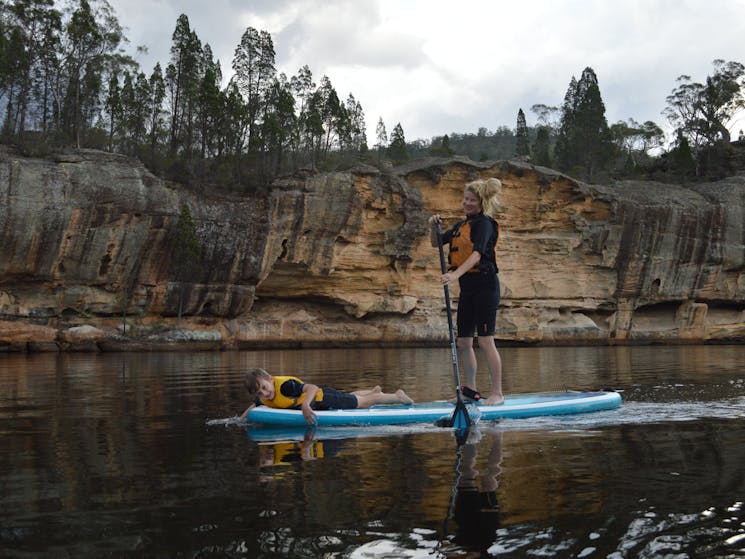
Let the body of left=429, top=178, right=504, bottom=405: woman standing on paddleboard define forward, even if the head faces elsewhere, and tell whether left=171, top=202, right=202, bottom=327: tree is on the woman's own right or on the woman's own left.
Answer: on the woman's own right

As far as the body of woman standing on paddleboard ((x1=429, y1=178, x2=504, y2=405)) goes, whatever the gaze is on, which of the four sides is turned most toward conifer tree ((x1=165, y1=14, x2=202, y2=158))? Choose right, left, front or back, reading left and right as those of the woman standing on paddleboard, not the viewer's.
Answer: right

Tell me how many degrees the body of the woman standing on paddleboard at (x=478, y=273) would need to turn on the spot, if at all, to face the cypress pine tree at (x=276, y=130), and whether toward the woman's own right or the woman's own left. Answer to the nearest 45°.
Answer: approximately 135° to the woman's own right

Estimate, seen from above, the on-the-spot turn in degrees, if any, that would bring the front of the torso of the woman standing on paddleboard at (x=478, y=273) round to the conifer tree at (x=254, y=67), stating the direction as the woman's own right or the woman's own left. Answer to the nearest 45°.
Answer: approximately 135° to the woman's own right

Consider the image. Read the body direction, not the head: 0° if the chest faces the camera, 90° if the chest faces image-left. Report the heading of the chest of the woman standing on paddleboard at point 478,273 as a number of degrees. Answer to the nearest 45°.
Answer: approximately 45°

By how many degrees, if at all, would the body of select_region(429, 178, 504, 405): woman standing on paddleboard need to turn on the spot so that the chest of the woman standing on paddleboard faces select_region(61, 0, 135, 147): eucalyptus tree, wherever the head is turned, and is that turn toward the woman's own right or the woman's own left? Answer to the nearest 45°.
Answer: approximately 90° to the woman's own right
